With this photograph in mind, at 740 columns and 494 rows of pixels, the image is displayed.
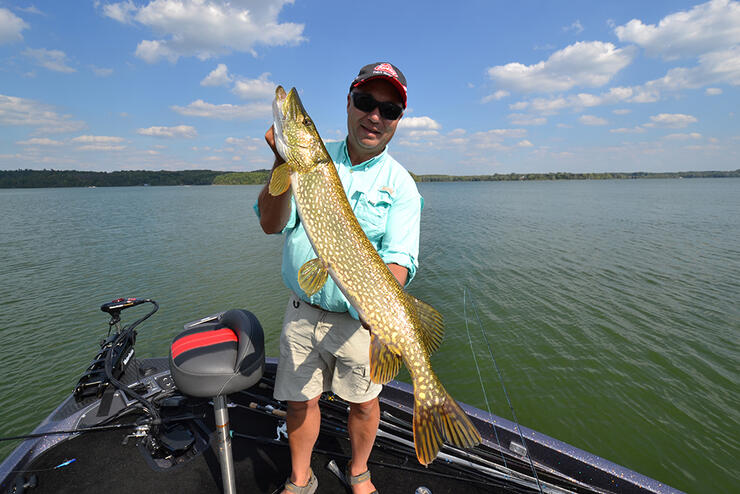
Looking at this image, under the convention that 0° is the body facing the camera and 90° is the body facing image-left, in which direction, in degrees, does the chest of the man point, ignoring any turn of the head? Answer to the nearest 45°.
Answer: approximately 0°

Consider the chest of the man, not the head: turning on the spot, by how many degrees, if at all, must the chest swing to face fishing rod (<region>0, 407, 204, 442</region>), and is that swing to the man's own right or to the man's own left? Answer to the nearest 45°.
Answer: approximately 90° to the man's own right
